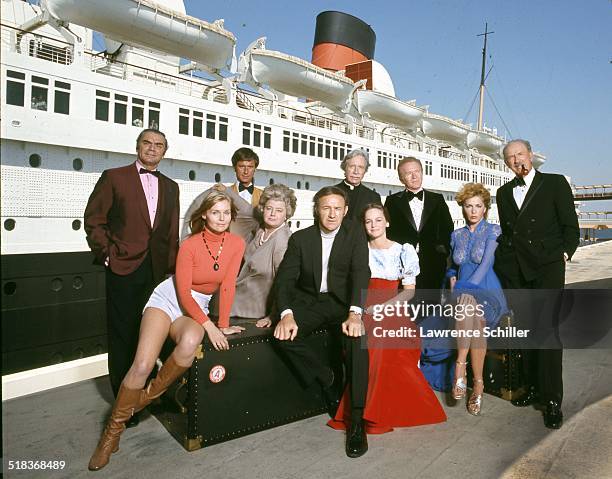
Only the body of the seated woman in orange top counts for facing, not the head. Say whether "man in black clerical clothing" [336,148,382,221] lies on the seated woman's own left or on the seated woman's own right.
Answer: on the seated woman's own left

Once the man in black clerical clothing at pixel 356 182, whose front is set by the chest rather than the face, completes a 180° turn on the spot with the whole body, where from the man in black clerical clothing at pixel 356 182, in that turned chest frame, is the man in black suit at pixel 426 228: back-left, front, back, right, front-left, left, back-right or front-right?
right

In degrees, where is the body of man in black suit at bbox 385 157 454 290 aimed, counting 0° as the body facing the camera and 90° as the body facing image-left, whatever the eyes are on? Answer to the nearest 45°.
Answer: approximately 0°

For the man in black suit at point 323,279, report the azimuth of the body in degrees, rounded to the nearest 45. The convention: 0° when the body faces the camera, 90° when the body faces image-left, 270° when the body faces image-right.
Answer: approximately 0°

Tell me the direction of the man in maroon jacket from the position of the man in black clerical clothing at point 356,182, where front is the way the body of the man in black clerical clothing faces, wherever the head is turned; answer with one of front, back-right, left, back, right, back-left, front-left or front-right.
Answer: front-right

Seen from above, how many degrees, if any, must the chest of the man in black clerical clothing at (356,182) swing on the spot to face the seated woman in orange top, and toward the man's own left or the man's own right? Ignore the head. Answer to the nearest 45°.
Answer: approximately 45° to the man's own right

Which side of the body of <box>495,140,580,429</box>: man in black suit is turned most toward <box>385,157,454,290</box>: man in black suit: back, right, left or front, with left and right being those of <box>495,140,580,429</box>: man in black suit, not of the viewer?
right
